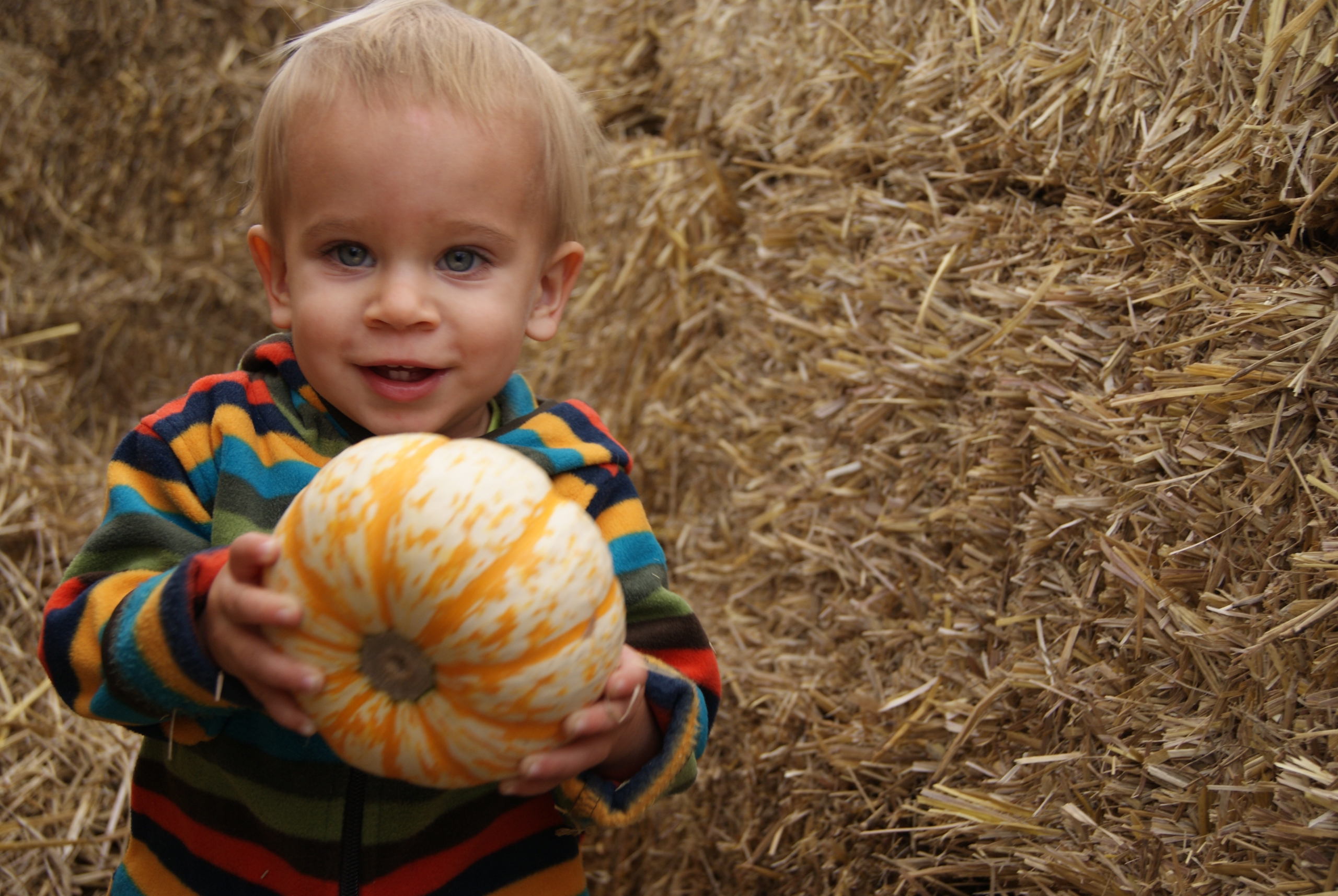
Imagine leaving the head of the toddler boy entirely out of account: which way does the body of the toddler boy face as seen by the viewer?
toward the camera

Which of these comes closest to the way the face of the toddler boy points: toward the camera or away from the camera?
toward the camera
